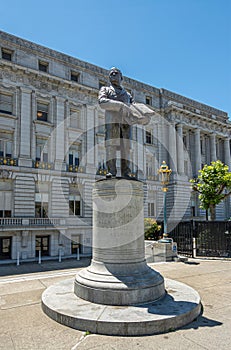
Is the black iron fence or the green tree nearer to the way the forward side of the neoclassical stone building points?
the black iron fence

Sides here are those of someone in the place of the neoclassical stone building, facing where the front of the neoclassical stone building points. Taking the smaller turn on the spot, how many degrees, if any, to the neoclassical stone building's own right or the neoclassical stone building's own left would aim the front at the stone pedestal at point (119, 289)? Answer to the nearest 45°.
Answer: approximately 45° to the neoclassical stone building's own right

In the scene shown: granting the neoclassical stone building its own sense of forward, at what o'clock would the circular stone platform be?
The circular stone platform is roughly at 1 o'clock from the neoclassical stone building.

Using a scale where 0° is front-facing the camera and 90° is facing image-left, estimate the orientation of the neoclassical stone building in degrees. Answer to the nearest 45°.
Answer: approximately 315°

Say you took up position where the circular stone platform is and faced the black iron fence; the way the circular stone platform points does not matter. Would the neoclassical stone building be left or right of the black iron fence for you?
left

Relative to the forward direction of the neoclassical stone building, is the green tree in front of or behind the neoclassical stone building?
in front

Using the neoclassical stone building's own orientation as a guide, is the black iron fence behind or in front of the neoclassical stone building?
in front

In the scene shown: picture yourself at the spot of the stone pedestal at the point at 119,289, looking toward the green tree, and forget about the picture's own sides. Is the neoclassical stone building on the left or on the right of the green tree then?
left
